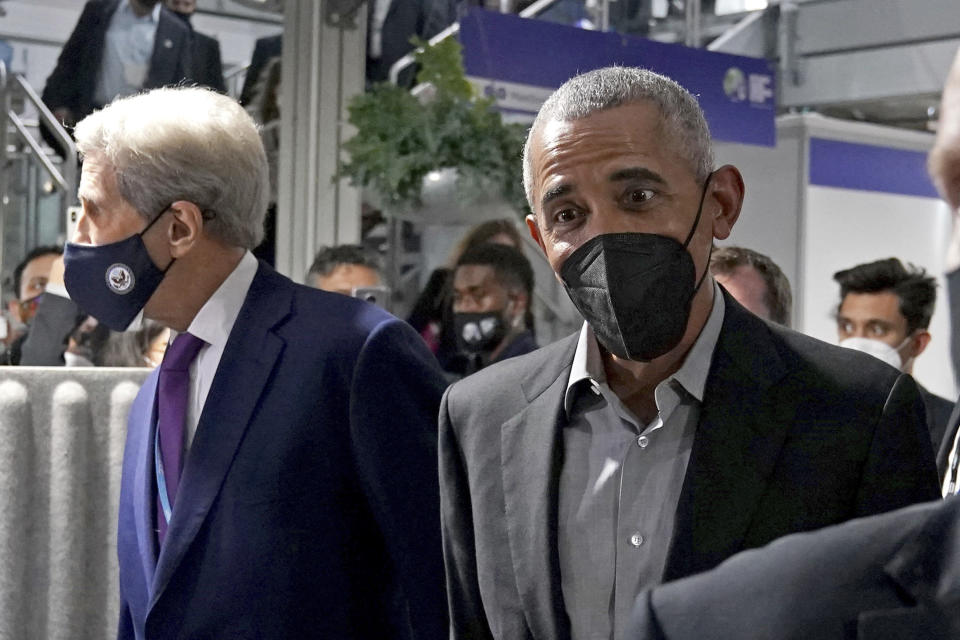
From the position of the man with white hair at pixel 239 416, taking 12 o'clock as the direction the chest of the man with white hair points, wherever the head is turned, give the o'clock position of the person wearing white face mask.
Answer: The person wearing white face mask is roughly at 6 o'clock from the man with white hair.

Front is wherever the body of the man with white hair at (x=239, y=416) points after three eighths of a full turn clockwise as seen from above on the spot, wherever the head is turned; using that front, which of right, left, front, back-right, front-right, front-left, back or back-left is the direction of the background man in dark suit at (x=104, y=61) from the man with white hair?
front

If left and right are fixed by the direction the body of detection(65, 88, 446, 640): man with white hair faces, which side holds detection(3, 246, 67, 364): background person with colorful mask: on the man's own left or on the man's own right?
on the man's own right

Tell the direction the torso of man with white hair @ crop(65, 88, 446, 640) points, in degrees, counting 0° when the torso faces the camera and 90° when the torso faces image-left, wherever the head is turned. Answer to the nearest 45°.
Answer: approximately 45°

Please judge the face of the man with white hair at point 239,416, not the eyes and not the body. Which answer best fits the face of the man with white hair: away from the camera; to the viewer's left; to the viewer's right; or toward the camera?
to the viewer's left

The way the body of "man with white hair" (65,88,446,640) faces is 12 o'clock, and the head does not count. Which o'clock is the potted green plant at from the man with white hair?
The potted green plant is roughly at 5 o'clock from the man with white hair.

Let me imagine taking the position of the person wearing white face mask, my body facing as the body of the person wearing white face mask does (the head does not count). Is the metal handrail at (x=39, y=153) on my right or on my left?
on my right
